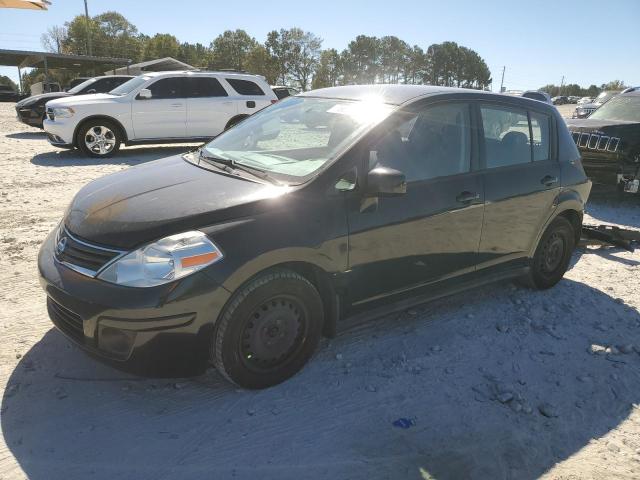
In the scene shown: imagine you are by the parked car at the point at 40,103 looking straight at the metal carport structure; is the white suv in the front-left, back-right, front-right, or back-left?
back-right

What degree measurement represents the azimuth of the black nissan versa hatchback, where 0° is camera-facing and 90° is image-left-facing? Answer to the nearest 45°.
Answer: approximately 45°

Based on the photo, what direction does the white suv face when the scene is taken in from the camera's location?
facing to the left of the viewer

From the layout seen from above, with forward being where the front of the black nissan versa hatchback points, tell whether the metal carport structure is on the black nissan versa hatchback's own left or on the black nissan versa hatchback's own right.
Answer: on the black nissan versa hatchback's own right

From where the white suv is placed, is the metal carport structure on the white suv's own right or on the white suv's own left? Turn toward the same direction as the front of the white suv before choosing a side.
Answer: on the white suv's own right

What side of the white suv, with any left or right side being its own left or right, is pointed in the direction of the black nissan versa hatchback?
left

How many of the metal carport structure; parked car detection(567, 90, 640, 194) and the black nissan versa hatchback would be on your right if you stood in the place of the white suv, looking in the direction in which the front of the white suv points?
1

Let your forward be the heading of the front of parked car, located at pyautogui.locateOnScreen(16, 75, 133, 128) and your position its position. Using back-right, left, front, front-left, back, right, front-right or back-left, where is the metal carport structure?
back-right

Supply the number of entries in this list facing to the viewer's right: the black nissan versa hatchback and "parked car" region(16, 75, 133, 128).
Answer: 0

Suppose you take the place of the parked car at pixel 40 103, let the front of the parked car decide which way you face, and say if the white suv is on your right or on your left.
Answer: on your left

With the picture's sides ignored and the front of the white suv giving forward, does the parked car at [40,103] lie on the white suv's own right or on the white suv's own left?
on the white suv's own right

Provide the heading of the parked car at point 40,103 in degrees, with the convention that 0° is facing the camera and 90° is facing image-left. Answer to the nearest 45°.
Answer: approximately 45°

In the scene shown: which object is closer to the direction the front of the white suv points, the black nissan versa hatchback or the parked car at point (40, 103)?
the parked car
